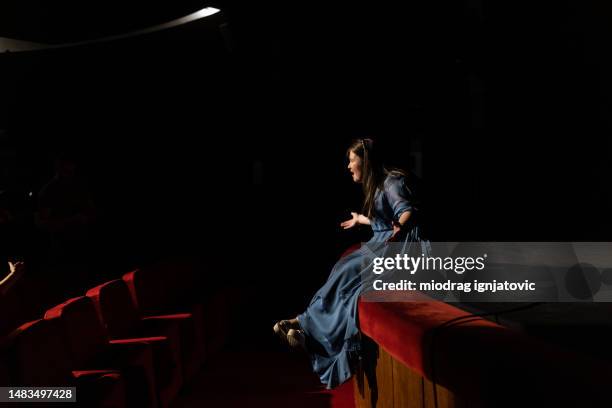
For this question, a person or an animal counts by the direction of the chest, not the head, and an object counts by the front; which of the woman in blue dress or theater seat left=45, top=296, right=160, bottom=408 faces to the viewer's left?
the woman in blue dress

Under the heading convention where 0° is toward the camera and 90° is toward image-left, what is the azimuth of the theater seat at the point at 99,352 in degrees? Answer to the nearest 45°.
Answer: approximately 270°

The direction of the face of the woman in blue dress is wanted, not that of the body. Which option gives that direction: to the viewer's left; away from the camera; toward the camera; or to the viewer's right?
to the viewer's left

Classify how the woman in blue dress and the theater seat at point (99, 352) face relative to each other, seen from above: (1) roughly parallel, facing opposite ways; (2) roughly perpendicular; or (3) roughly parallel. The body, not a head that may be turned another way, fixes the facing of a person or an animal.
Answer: roughly parallel, facing opposite ways

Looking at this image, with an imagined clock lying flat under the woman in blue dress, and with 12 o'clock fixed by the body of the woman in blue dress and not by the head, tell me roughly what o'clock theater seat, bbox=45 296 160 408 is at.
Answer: The theater seat is roughly at 11 o'clock from the woman in blue dress.

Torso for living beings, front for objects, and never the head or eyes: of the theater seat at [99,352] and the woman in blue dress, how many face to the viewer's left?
1

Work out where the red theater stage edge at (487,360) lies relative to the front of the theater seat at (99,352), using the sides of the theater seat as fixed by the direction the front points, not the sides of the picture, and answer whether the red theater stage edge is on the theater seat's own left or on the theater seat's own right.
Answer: on the theater seat's own right

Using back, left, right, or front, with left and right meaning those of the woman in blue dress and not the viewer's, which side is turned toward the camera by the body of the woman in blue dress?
left

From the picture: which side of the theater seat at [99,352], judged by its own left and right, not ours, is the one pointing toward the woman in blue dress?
front
